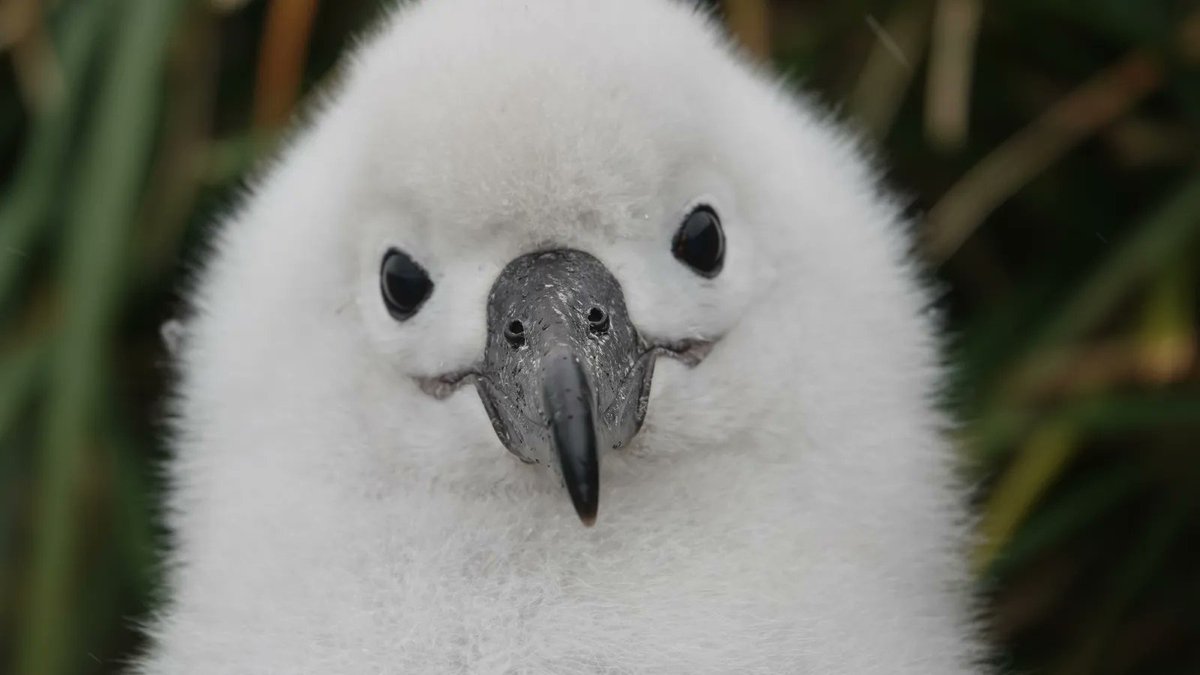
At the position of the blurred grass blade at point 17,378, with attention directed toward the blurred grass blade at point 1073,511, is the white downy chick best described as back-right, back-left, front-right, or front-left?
front-right

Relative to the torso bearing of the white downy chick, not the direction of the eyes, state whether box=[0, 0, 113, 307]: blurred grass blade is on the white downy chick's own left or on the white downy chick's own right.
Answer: on the white downy chick's own right

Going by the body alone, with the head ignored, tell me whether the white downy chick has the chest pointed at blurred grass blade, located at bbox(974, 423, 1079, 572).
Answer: no

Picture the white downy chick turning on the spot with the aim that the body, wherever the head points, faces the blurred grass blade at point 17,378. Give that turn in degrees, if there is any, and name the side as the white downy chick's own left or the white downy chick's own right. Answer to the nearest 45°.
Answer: approximately 135° to the white downy chick's own right

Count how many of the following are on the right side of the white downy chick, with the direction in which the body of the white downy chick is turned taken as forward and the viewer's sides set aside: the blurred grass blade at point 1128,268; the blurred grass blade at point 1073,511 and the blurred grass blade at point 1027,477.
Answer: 0

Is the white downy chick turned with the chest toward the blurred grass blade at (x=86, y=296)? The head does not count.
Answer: no

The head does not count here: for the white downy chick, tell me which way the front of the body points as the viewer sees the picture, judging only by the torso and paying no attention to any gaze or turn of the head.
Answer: toward the camera

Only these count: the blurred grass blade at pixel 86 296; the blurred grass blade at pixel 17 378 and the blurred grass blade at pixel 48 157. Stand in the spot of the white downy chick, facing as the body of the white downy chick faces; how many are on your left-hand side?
0

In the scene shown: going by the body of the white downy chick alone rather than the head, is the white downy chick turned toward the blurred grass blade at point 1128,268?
no
